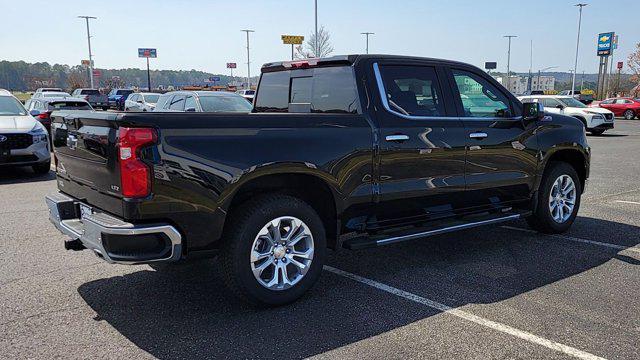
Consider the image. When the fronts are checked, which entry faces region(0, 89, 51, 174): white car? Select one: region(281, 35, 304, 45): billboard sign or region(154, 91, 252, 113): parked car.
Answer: the billboard sign

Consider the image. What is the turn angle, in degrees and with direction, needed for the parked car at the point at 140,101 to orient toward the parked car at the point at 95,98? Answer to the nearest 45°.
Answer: approximately 135° to its left

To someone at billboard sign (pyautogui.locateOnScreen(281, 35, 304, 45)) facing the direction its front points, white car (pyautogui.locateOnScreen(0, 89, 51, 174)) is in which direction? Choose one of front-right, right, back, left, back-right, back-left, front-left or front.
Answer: front

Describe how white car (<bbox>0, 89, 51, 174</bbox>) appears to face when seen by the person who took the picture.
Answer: facing the viewer and to the right of the viewer

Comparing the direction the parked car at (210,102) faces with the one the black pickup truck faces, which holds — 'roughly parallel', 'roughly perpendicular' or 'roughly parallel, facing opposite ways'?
roughly perpendicular

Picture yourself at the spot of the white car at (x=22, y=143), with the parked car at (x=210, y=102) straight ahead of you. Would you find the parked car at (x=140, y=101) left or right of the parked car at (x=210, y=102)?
left

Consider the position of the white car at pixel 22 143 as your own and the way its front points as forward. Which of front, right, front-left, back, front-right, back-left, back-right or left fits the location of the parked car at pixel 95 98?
back-left

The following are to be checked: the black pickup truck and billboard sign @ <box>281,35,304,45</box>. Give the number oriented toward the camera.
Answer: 1

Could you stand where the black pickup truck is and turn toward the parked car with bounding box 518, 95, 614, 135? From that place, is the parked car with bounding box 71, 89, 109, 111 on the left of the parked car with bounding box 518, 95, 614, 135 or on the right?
left

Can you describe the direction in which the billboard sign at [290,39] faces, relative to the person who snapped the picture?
facing the viewer

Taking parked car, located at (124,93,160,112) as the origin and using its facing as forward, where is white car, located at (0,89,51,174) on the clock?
The white car is roughly at 2 o'clock from the parked car.

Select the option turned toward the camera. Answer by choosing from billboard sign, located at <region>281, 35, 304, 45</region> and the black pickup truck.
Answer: the billboard sign

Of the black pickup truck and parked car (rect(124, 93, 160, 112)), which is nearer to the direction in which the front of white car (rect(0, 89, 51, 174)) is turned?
the black pickup truck
